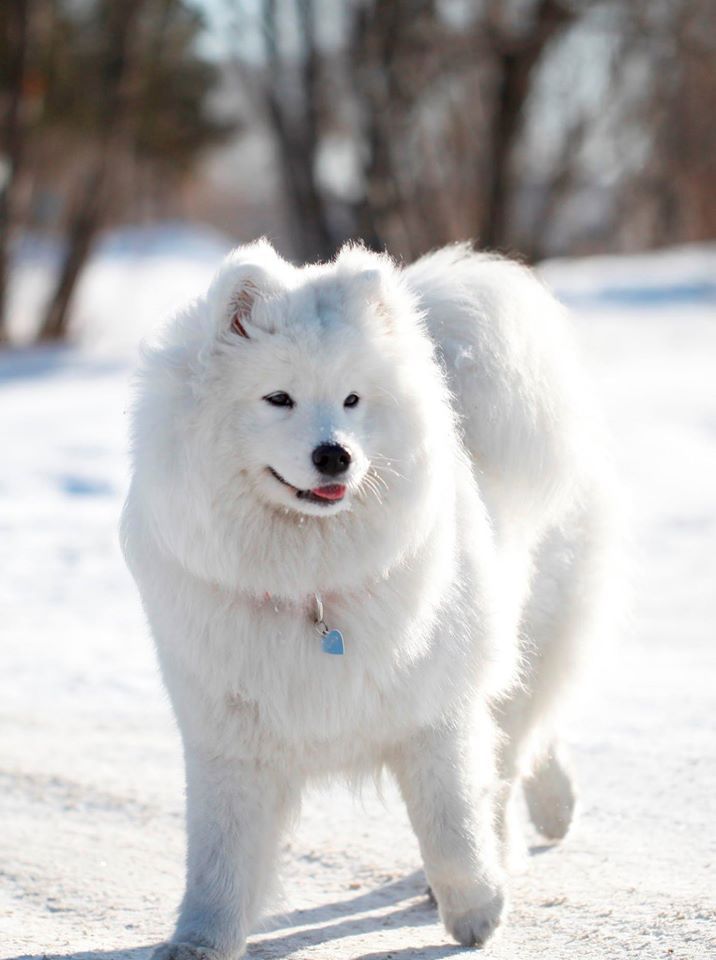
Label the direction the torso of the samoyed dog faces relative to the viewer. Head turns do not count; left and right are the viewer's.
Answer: facing the viewer and to the left of the viewer

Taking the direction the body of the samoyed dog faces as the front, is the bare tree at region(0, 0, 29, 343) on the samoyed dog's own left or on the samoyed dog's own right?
on the samoyed dog's own right

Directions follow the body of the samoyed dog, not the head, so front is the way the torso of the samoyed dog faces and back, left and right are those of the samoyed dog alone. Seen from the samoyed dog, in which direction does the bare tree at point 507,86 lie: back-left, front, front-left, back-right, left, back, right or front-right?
back-right
